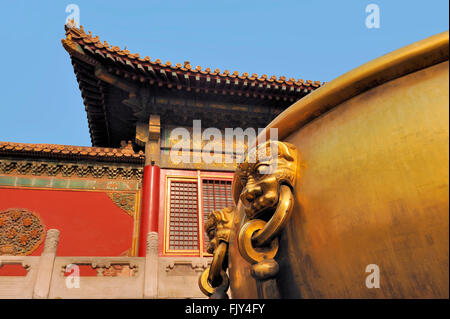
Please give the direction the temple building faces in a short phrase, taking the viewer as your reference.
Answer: facing the viewer

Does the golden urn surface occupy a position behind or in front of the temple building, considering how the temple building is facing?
in front
